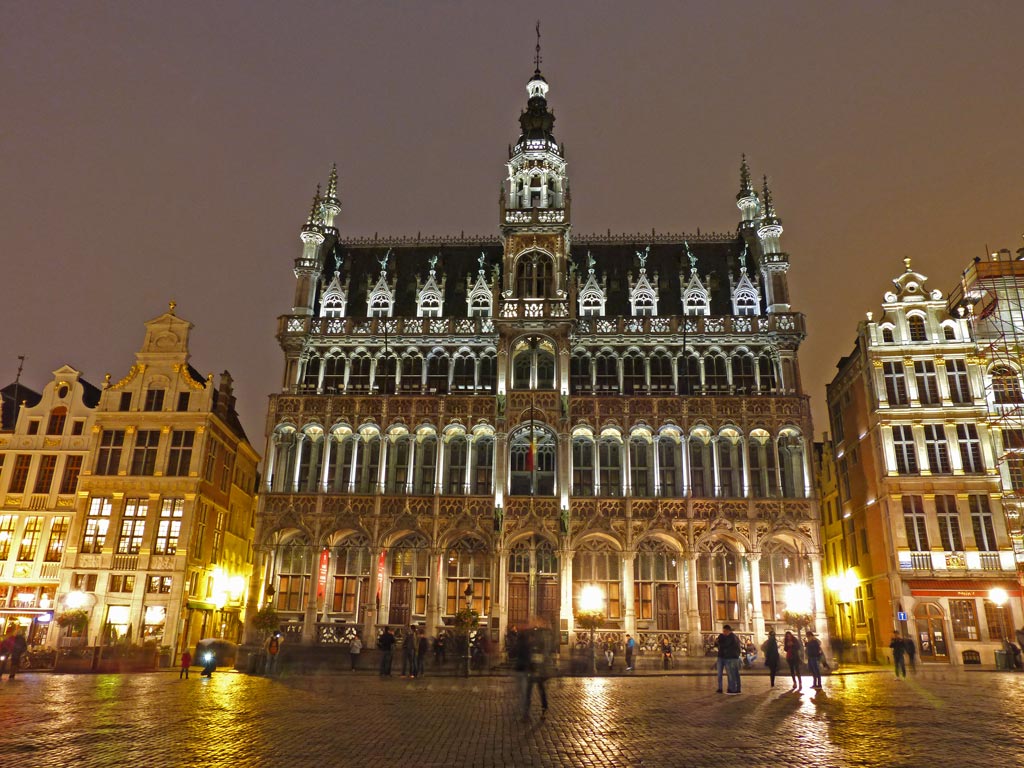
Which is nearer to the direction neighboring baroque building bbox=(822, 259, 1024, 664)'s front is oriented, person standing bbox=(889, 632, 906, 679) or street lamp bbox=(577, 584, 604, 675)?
the person standing

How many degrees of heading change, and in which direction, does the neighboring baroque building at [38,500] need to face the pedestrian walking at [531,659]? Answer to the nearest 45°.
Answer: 0° — it already faces them

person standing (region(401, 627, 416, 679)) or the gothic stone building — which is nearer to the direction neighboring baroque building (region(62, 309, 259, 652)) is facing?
the person standing

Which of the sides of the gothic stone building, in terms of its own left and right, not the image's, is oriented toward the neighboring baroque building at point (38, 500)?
right

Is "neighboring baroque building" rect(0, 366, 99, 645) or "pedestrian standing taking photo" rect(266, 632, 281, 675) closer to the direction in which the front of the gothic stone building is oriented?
the pedestrian standing taking photo

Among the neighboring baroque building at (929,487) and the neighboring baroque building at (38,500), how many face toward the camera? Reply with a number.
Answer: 2

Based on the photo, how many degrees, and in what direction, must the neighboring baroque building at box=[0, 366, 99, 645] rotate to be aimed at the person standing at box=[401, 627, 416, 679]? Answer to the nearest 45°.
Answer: approximately 45° to its left

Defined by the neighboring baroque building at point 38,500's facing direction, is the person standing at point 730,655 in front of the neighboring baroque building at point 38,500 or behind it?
in front

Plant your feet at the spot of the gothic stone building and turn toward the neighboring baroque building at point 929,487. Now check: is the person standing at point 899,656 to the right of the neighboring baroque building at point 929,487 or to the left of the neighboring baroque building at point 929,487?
right

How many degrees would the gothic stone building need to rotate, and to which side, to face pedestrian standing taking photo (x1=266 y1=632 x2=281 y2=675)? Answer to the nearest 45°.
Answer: approximately 45° to its right
